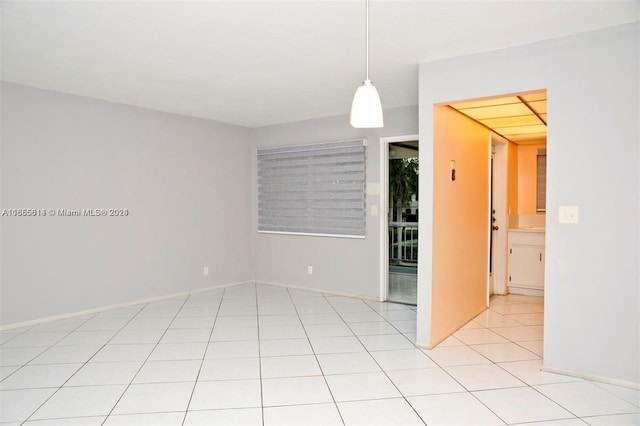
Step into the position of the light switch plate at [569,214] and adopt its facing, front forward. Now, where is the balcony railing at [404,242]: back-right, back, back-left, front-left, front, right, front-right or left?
back-right

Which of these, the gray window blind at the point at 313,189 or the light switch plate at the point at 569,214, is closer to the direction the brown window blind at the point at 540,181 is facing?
the light switch plate

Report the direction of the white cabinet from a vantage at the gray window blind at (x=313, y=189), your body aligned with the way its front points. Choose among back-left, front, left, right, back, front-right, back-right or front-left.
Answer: back-left

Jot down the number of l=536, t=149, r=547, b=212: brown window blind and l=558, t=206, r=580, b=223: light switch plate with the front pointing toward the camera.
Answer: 2

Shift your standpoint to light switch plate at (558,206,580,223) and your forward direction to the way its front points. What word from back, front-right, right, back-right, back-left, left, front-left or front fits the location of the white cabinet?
back

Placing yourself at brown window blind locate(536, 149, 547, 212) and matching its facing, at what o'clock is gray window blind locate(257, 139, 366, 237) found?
gray window blind locate(257, 139, 366, 237) is roughly at 2 o'clock from brown window blind locate(536, 149, 547, 212).

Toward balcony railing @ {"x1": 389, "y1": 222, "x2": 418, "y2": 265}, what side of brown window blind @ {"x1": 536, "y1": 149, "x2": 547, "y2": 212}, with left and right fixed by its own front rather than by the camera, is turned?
right

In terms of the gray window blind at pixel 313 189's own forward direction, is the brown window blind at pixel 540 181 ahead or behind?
behind

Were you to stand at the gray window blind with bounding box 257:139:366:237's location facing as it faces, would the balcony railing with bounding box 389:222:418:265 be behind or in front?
behind
